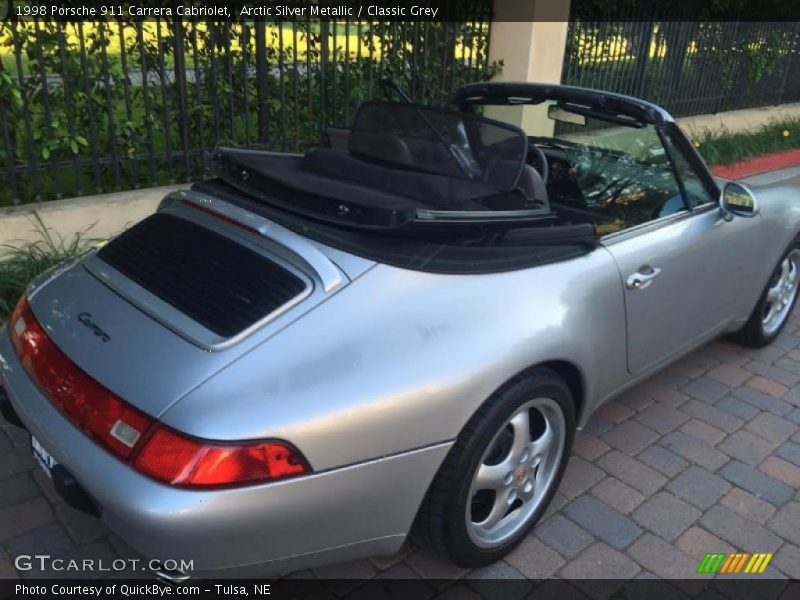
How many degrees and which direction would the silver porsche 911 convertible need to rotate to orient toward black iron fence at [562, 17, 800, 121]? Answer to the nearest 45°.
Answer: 0° — it already faces it

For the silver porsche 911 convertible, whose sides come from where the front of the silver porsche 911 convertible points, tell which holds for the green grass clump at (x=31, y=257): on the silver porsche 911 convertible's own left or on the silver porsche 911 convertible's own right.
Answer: on the silver porsche 911 convertible's own left

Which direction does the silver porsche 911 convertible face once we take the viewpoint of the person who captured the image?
facing away from the viewer and to the right of the viewer

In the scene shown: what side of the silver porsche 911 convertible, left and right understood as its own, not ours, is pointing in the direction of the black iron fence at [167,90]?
left

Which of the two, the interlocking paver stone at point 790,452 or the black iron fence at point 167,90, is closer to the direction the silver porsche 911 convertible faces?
the interlocking paver stone

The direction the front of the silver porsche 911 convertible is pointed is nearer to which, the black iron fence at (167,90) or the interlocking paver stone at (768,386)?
the interlocking paver stone

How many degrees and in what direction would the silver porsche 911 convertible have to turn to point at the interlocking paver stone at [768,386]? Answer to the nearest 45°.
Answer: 0° — it already faces it
